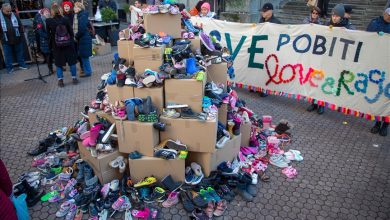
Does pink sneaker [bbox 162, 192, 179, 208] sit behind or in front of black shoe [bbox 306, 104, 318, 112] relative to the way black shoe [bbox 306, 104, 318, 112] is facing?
in front

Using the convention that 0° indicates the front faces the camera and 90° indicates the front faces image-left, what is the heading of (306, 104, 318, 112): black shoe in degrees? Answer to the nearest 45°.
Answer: approximately 45°

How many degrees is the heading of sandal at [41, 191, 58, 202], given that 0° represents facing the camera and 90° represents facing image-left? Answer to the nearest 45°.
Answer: approximately 45°
